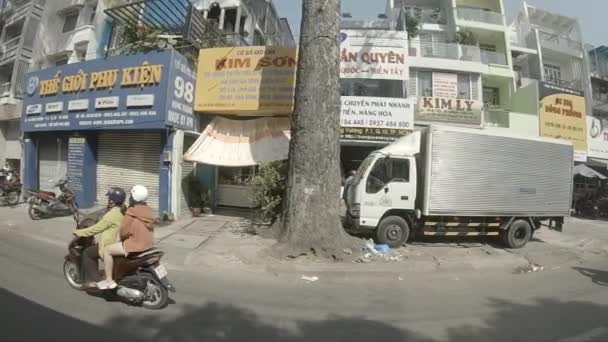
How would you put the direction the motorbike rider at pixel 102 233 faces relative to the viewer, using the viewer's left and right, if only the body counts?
facing to the left of the viewer

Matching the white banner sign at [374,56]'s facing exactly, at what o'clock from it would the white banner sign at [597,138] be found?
the white banner sign at [597,138] is roughly at 8 o'clock from the white banner sign at [374,56].

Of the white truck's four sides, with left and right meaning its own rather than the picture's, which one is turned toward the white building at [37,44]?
front

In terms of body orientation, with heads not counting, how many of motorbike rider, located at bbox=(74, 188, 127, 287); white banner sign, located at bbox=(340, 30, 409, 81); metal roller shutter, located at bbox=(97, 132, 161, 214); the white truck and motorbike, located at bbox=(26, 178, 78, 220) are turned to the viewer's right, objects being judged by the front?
1

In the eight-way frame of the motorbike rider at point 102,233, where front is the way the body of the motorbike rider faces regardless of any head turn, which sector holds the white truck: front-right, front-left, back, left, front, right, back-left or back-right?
back

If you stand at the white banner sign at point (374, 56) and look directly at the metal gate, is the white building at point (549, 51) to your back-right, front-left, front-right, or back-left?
back-right

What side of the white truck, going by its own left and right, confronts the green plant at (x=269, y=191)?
front

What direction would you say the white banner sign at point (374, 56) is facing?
toward the camera

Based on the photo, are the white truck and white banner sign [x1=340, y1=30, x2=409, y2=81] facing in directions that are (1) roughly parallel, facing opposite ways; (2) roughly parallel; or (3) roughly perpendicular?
roughly perpendicular

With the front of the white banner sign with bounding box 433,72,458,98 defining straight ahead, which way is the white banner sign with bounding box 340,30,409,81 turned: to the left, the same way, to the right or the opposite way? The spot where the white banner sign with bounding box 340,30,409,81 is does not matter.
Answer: the same way

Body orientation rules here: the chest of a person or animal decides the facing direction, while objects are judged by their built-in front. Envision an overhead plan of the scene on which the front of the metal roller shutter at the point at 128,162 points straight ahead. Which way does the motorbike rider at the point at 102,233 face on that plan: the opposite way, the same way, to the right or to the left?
to the right

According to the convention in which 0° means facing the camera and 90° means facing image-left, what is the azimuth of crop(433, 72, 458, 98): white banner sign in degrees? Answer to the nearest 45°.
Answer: approximately 0°

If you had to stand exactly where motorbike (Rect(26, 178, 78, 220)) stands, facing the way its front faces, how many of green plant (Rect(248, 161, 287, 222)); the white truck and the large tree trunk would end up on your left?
0

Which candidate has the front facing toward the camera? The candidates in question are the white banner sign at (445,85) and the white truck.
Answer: the white banner sign

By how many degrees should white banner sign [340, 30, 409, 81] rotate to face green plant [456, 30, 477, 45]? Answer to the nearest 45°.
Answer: approximately 135° to its left

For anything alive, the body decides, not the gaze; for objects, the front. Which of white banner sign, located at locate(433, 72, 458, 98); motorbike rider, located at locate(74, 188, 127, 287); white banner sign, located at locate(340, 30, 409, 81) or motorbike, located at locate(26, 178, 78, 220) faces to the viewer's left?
the motorbike rider

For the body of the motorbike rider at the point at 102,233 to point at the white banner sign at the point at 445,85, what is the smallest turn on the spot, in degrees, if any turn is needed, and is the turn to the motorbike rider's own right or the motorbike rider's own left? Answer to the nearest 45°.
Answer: approximately 135° to the motorbike rider's own right
